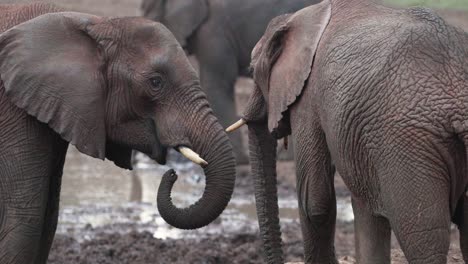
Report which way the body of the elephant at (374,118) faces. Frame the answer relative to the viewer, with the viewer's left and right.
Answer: facing away from the viewer and to the left of the viewer

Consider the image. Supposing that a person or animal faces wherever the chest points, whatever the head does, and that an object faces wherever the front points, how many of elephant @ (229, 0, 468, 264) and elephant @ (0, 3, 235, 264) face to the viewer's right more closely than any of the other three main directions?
1

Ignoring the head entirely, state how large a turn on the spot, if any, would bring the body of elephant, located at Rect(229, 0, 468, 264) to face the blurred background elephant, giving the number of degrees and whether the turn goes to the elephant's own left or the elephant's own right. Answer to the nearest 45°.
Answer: approximately 45° to the elephant's own right

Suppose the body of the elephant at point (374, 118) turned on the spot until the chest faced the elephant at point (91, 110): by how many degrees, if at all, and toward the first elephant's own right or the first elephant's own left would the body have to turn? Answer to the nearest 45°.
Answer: approximately 45° to the first elephant's own left

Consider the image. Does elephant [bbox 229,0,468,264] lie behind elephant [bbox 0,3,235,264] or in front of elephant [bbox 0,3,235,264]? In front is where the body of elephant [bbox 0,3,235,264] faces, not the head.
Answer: in front

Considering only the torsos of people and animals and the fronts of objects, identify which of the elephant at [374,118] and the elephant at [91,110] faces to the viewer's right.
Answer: the elephant at [91,110]

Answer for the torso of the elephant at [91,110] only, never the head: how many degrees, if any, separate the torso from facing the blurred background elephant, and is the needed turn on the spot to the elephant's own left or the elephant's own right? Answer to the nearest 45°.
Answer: approximately 90° to the elephant's own left

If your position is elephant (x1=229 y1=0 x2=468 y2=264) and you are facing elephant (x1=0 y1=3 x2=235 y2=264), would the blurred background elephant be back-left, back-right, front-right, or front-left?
front-right

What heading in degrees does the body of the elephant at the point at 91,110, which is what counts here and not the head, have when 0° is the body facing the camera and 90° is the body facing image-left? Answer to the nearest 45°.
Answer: approximately 270°
